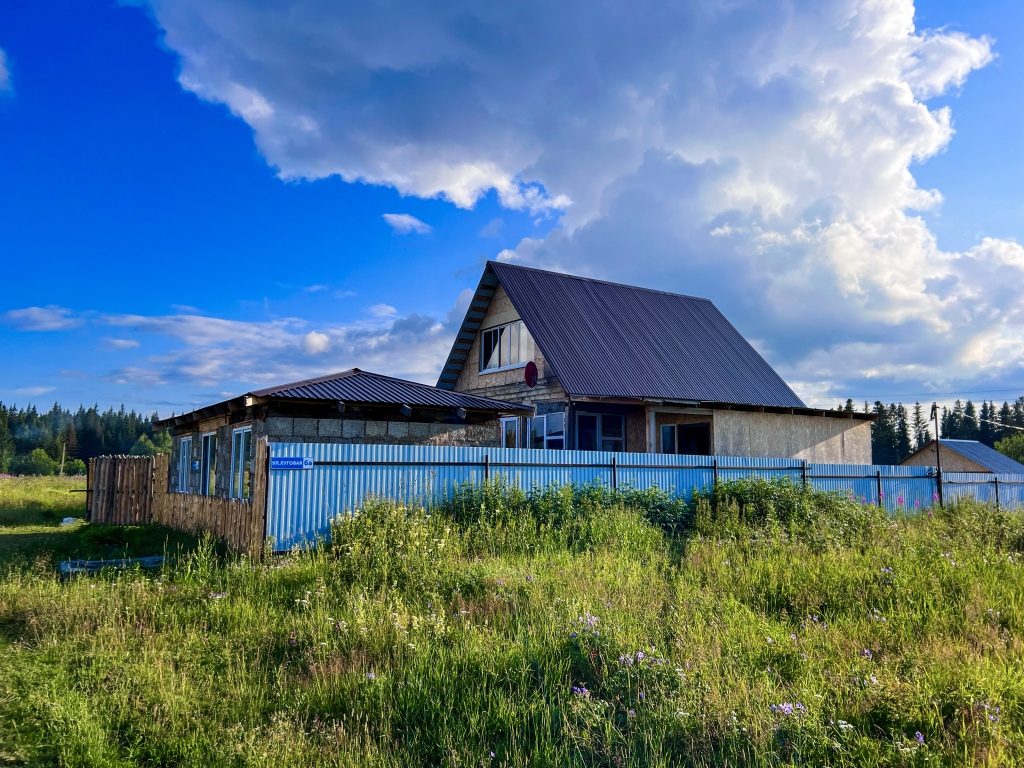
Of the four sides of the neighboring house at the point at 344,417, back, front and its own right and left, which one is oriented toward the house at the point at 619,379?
back

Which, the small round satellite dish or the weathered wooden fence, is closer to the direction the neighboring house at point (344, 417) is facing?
the weathered wooden fence

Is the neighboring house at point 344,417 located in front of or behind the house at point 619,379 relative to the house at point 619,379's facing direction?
in front

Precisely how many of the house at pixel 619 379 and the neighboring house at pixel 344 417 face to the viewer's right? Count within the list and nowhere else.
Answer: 0

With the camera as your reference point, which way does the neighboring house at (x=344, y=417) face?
facing the viewer and to the left of the viewer
